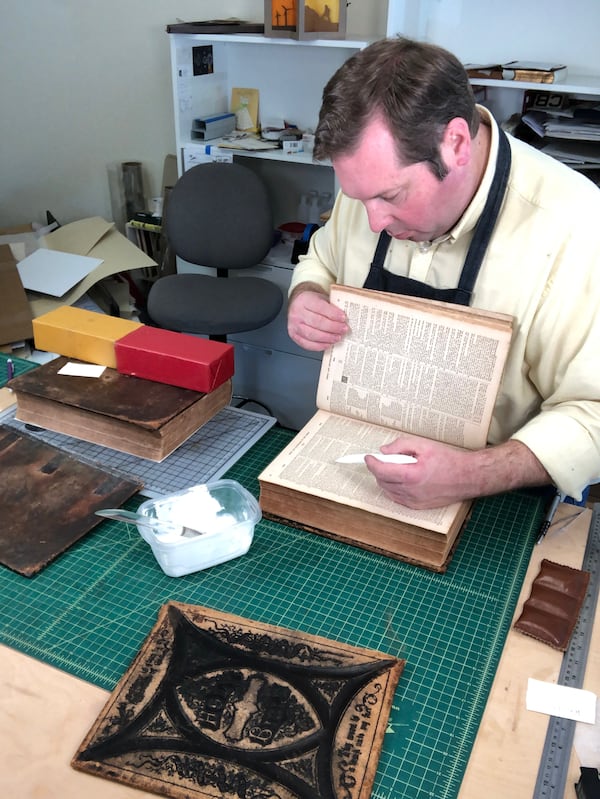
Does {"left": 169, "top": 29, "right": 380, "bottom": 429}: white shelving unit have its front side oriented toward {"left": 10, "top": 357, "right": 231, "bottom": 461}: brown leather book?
yes

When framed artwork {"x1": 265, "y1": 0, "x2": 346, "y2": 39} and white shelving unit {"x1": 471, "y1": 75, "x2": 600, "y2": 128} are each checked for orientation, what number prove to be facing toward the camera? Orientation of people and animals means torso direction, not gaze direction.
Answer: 2

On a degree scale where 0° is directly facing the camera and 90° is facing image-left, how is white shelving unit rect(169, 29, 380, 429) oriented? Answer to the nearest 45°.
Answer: approximately 0°

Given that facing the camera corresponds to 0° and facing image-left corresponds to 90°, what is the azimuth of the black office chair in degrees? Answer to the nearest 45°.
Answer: approximately 0°

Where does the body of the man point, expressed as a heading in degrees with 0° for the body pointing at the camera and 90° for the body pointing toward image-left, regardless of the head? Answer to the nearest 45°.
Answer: approximately 45°

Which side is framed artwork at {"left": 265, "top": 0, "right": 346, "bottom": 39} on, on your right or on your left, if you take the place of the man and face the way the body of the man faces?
on your right
